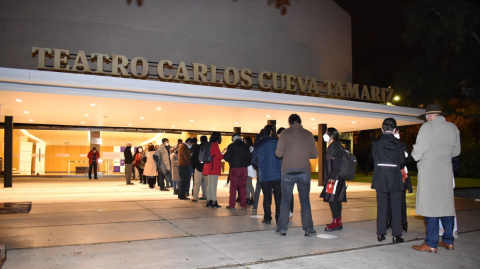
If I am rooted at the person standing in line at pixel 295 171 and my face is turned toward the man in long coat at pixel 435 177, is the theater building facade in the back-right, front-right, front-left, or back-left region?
back-left

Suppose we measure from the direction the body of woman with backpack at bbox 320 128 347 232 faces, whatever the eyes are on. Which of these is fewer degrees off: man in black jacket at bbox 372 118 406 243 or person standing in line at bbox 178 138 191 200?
the person standing in line

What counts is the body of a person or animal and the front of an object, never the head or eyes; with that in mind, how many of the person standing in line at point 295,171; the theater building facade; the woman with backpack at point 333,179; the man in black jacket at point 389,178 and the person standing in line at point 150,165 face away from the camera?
3

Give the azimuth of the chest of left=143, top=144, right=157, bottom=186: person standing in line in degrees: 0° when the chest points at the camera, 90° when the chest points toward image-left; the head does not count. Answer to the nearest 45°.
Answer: approximately 180°

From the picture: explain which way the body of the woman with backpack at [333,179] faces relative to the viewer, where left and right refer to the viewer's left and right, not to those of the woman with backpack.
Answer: facing to the left of the viewer

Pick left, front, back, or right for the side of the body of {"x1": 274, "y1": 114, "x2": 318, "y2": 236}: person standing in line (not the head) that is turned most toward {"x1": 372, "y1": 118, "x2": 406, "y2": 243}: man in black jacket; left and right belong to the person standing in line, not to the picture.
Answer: right

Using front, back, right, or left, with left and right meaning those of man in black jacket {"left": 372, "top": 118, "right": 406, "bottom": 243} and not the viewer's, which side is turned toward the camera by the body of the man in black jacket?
back

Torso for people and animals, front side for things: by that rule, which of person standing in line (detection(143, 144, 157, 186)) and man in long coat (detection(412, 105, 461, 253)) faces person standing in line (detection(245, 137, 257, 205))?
the man in long coat

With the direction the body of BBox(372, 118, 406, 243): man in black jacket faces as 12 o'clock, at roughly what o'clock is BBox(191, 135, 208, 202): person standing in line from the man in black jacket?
The person standing in line is roughly at 10 o'clock from the man in black jacket.

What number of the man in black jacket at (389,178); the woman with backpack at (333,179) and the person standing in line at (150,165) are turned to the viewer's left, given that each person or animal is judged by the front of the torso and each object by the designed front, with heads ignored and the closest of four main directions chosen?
1

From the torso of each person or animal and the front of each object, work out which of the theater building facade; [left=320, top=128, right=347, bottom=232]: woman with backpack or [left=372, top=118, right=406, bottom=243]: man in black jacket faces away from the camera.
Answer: the man in black jacket

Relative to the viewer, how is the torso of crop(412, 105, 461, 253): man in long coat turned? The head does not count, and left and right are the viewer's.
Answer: facing away from the viewer and to the left of the viewer

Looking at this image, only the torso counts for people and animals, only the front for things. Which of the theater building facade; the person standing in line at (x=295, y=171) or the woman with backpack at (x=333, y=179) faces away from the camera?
the person standing in line

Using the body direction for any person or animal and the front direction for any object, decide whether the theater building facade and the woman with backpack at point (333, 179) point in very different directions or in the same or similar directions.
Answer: very different directions

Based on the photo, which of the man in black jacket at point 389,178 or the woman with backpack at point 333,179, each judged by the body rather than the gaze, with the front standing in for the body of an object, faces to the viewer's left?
the woman with backpack

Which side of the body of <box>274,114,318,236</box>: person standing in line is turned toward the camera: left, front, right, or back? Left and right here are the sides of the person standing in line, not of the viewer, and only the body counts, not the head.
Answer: back

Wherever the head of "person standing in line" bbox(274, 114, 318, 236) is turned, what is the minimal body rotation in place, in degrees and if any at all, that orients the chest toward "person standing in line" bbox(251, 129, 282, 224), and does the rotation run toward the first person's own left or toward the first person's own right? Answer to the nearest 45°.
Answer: approximately 45° to the first person's own left
